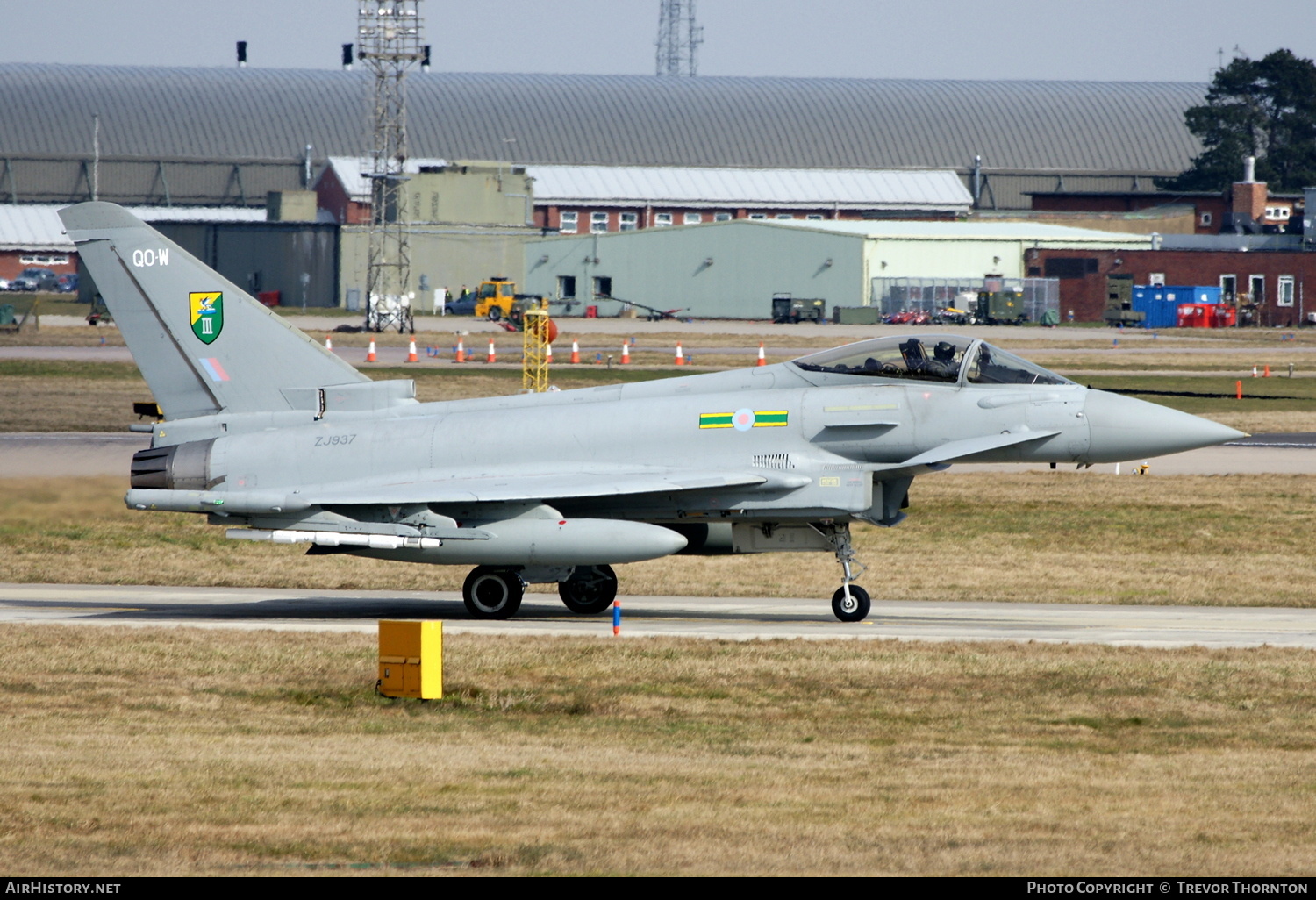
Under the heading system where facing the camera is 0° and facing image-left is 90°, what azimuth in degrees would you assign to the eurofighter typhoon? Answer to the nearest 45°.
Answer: approximately 270°
